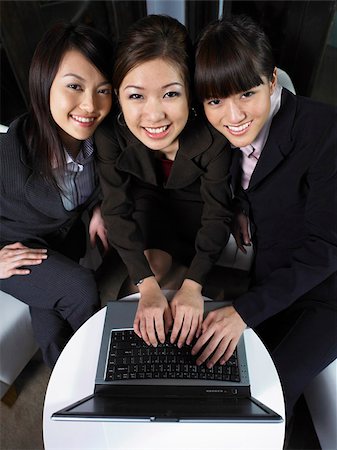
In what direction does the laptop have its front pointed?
away from the camera

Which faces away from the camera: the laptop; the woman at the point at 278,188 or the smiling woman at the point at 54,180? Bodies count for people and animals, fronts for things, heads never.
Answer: the laptop

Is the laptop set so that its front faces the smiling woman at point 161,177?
yes

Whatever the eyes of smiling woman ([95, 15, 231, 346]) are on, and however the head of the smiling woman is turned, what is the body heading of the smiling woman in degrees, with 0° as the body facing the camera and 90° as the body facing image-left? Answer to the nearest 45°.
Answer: approximately 0°

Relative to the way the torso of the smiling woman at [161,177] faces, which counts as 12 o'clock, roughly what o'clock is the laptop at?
The laptop is roughly at 12 o'clock from the smiling woman.

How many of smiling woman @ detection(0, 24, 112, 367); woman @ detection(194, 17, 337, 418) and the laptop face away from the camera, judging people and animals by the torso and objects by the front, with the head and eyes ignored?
1

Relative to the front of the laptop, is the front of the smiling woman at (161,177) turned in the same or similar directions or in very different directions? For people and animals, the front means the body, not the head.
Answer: very different directions

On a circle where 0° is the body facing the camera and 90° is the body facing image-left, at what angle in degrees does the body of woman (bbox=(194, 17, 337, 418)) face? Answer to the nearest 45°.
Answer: approximately 45°

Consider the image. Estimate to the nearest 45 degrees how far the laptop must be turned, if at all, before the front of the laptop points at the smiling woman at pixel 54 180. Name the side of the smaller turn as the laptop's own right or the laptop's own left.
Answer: approximately 45° to the laptop's own left

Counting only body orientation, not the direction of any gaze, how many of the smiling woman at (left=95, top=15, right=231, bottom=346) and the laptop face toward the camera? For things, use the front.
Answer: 1

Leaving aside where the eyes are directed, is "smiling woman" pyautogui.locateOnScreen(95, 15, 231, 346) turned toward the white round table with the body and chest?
yes

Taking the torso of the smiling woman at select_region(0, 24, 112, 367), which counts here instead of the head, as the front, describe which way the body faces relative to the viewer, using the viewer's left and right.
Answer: facing the viewer and to the right of the viewer
